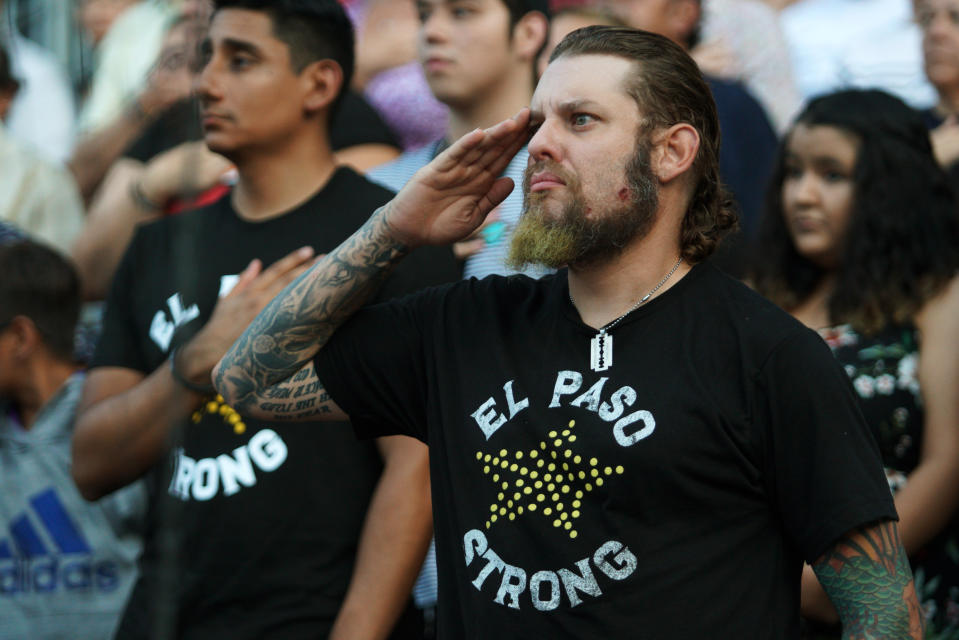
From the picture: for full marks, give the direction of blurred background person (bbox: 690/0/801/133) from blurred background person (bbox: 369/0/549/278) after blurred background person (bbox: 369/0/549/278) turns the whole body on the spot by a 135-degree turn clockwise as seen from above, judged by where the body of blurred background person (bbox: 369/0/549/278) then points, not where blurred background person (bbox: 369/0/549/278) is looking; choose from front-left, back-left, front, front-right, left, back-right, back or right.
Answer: front-right

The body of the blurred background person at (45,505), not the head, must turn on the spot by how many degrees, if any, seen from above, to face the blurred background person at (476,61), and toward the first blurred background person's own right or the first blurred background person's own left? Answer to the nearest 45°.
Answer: approximately 135° to the first blurred background person's own left

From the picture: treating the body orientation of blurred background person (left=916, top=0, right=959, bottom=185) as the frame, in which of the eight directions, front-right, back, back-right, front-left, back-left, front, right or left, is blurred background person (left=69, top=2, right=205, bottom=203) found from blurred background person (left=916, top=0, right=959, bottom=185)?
front-right

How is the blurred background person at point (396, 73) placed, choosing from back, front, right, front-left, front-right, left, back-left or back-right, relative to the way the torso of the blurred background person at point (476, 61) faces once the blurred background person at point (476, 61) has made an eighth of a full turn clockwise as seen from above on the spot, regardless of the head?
right

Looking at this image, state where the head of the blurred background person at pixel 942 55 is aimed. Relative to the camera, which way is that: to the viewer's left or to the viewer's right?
to the viewer's left

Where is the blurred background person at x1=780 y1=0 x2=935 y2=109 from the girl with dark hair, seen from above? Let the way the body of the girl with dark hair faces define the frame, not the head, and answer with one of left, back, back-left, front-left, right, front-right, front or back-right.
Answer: back-right

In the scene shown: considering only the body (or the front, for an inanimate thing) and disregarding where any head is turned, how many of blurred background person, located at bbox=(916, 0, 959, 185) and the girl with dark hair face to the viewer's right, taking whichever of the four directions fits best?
0

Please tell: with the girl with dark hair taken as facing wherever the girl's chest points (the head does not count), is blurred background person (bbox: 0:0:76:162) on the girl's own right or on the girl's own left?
on the girl's own right

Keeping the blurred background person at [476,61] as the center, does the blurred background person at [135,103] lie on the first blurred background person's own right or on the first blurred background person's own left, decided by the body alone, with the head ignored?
on the first blurred background person's own right

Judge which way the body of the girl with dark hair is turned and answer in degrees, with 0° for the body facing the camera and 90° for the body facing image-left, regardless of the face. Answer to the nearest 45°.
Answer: approximately 45°

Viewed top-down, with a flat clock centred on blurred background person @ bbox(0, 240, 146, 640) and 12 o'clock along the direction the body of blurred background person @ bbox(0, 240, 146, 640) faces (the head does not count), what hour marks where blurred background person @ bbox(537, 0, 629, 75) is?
blurred background person @ bbox(537, 0, 629, 75) is roughly at 7 o'clock from blurred background person @ bbox(0, 240, 146, 640).

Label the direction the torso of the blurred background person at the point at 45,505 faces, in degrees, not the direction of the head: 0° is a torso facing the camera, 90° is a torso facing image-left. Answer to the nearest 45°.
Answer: approximately 45°

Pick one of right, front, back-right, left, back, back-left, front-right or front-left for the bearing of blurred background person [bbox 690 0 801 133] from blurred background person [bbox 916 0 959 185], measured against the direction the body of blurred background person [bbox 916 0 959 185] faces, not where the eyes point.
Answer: right
